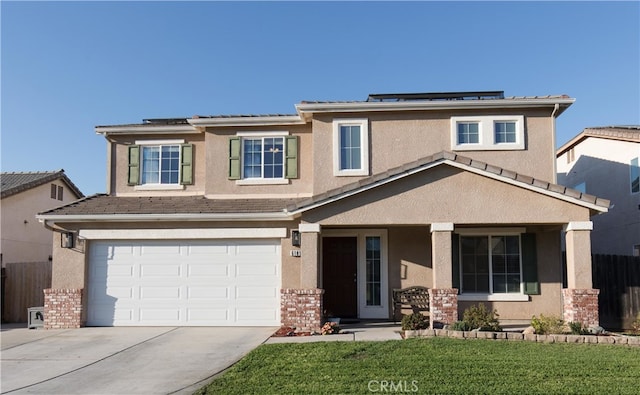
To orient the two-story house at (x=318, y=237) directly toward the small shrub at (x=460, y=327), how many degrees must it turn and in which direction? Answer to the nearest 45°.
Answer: approximately 45° to its left

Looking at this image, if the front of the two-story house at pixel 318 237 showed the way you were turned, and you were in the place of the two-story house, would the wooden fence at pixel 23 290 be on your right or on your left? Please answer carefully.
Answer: on your right

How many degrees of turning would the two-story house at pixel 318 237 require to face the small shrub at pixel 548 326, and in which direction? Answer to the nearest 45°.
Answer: approximately 45° to its left

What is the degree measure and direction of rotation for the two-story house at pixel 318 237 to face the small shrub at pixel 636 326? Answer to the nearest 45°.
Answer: approximately 90° to its left

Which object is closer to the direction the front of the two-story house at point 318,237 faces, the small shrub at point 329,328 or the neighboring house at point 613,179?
the small shrub

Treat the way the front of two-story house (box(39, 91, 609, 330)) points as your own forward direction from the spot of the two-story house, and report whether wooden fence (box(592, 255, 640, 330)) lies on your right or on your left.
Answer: on your left

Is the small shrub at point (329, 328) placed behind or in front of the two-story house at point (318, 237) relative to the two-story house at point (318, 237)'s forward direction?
in front

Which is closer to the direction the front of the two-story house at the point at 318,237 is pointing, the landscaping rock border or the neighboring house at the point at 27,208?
the landscaping rock border

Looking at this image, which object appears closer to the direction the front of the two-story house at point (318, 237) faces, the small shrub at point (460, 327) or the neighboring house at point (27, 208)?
the small shrub

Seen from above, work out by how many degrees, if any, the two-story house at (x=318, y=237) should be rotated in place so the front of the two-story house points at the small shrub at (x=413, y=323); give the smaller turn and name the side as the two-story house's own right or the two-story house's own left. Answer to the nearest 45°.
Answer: approximately 45° to the two-story house's own left

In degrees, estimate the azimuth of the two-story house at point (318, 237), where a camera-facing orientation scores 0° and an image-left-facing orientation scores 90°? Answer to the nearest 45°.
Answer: approximately 0°

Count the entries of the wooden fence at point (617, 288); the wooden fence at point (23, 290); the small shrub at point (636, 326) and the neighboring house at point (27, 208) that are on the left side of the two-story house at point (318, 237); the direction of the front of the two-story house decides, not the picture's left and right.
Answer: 2
